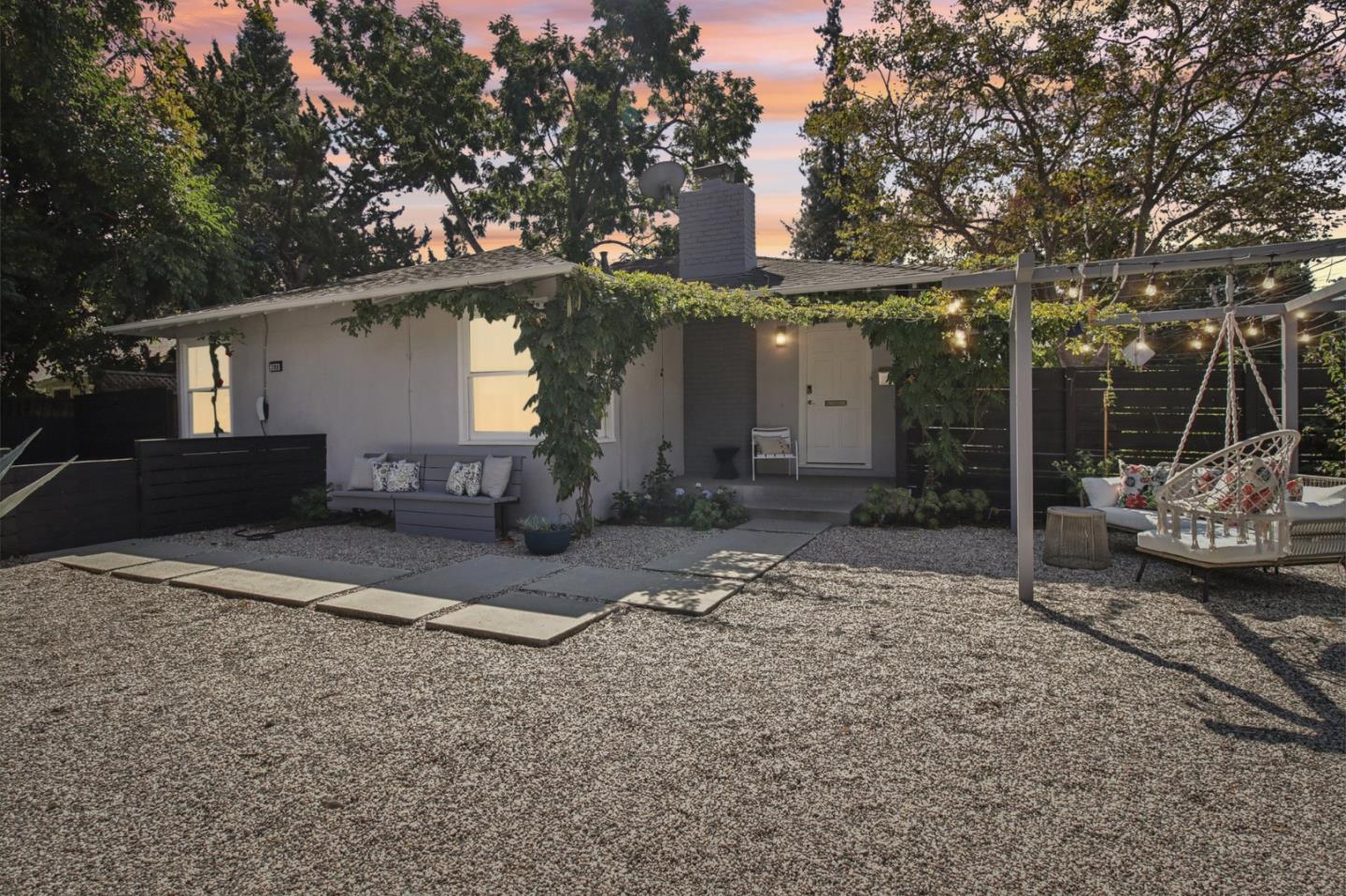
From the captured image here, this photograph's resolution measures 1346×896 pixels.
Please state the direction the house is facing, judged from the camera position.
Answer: facing the viewer and to the left of the viewer

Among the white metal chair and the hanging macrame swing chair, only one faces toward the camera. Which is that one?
the white metal chair

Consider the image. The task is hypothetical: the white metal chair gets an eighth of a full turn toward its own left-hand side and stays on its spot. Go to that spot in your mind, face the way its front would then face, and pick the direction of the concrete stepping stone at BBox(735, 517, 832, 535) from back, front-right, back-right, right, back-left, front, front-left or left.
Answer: front-right

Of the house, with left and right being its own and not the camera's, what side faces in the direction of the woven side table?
left

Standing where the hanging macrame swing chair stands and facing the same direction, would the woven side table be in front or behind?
in front

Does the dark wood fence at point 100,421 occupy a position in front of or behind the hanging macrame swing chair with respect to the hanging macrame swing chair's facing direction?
in front

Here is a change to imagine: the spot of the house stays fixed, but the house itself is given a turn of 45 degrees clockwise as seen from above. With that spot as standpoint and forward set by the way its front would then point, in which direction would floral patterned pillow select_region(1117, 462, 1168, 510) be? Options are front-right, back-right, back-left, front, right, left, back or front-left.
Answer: back-left

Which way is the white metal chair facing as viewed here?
toward the camera

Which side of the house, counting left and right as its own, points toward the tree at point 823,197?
back
